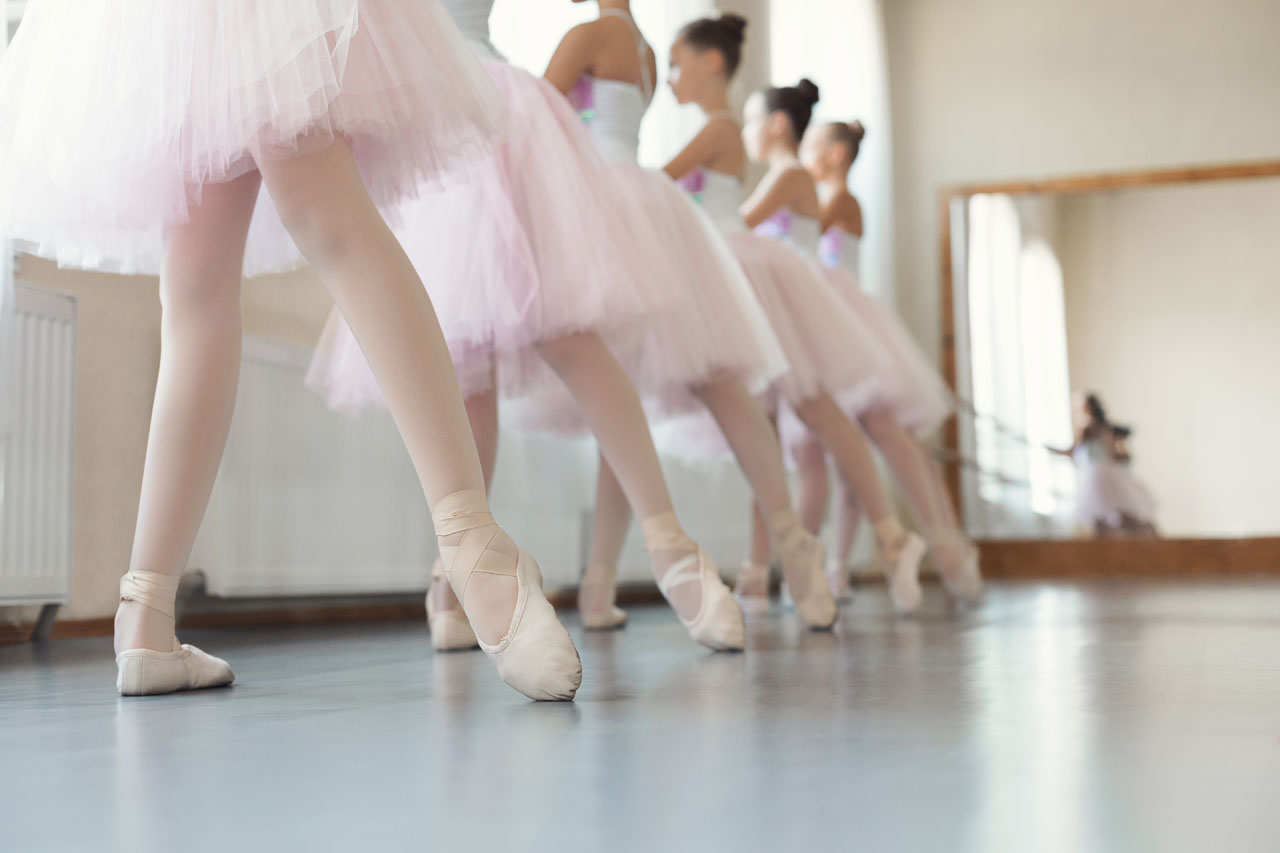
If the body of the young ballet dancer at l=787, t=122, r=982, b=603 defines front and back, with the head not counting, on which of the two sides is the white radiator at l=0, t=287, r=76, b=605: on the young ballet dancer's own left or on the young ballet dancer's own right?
on the young ballet dancer's own left

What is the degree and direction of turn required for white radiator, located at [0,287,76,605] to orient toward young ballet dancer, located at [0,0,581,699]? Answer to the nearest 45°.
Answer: approximately 45° to its right

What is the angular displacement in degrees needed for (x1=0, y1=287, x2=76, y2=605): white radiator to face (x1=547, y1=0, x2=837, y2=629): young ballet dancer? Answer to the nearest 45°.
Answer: approximately 45° to its left

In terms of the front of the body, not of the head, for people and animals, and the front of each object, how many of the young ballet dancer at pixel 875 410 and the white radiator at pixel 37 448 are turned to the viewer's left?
1

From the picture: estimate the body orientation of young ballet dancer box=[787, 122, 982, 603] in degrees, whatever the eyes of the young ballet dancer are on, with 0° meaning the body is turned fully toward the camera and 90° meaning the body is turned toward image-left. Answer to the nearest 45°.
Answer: approximately 90°

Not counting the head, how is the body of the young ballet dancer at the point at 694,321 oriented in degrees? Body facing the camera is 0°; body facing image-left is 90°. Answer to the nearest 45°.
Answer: approximately 135°

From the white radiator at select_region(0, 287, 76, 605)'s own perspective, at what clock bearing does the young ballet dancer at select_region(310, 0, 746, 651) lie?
The young ballet dancer is roughly at 12 o'clock from the white radiator.

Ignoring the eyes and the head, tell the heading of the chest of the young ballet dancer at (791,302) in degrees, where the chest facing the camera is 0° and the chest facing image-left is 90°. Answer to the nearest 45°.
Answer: approximately 90°

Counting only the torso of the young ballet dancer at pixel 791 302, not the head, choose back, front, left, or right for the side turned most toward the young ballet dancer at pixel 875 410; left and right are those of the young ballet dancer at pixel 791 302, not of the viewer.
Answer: right

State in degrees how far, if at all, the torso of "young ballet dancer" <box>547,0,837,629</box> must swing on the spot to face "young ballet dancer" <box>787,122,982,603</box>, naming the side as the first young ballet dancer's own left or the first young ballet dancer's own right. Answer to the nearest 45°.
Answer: approximately 45° to the first young ballet dancer's own right
